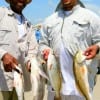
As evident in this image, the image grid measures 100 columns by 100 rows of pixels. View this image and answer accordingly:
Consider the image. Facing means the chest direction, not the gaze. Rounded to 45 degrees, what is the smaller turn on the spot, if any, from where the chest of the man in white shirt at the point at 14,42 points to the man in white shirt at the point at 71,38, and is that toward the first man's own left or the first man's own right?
approximately 45° to the first man's own left

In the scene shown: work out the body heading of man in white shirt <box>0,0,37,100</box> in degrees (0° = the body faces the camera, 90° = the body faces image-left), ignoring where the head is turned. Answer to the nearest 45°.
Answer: approximately 315°
